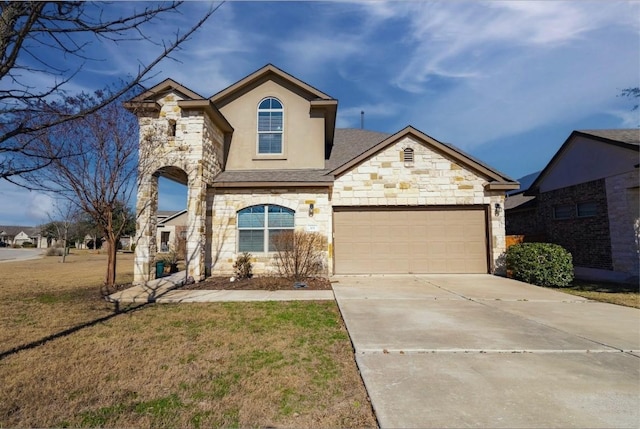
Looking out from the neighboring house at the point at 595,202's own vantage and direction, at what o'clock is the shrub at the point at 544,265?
The shrub is roughly at 2 o'clock from the neighboring house.

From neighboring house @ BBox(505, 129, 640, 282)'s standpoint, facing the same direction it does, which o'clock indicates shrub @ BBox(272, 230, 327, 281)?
The shrub is roughly at 3 o'clock from the neighboring house.

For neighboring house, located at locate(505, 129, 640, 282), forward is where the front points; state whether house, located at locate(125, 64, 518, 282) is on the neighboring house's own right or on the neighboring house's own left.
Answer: on the neighboring house's own right

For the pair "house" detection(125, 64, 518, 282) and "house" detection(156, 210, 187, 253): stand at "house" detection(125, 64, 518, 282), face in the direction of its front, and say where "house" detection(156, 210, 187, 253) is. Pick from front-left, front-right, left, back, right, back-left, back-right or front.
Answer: back-right

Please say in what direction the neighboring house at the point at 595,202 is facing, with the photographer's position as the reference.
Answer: facing the viewer and to the right of the viewer

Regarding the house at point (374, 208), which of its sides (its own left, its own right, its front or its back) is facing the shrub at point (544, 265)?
left

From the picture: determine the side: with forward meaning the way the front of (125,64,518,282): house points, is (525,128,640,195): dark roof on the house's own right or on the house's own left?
on the house's own left

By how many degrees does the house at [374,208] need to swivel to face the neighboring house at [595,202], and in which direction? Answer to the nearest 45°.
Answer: approximately 90° to its left

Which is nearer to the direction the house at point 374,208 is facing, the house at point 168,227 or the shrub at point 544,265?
the shrub

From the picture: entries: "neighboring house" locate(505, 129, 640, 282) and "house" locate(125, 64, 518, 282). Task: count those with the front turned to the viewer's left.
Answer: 0

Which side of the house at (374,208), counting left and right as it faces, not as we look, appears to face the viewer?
front

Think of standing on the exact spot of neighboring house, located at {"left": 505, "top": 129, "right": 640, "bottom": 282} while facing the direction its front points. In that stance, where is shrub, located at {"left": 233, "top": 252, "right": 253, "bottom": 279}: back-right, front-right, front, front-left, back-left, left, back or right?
right

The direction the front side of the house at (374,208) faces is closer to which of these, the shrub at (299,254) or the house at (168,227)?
the shrub
